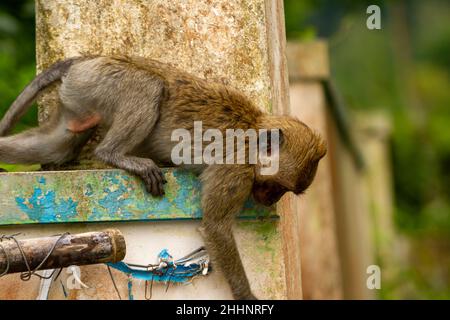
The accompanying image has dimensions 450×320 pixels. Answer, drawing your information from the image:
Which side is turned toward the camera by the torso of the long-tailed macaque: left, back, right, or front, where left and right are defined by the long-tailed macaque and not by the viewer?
right

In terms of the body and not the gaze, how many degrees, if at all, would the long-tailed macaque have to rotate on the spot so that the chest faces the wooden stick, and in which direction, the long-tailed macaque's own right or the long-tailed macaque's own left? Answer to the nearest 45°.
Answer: approximately 135° to the long-tailed macaque's own right
